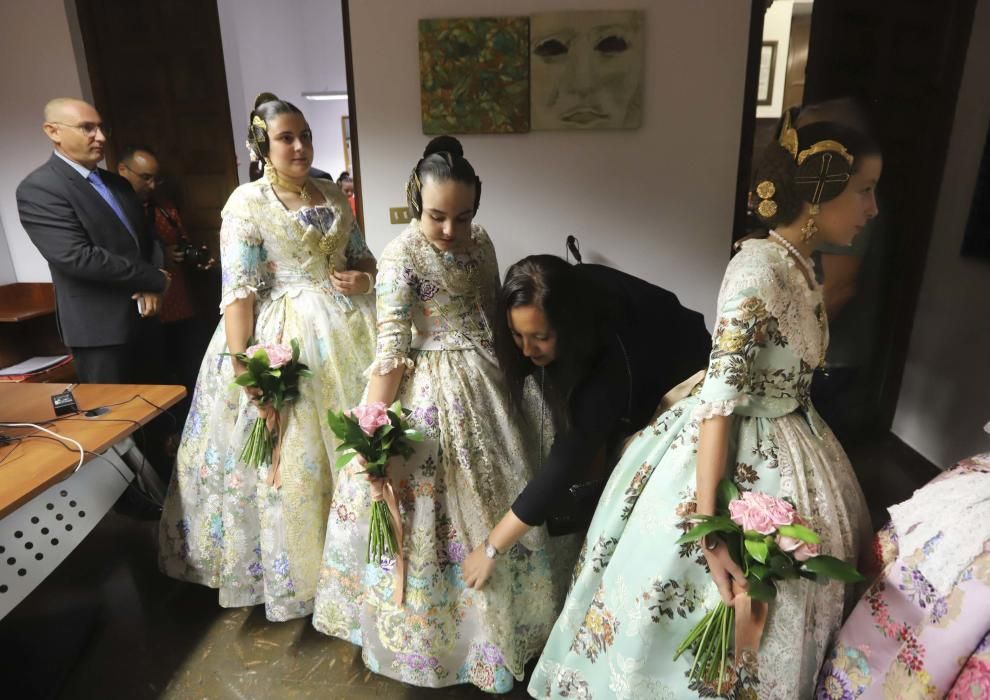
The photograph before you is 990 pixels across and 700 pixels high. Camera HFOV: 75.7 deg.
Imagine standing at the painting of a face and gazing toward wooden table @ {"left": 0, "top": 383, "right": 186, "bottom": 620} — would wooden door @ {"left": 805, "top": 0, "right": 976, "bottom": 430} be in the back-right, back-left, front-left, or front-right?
back-left

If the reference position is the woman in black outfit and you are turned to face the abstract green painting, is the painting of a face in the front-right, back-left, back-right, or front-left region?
front-right

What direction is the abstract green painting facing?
toward the camera

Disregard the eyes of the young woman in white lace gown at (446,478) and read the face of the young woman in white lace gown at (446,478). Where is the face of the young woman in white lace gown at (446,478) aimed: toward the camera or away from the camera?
toward the camera

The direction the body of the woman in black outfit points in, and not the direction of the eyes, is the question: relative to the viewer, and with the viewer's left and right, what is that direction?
facing the viewer and to the left of the viewer

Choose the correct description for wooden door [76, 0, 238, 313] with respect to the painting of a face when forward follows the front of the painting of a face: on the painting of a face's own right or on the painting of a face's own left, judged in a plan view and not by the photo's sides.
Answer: on the painting of a face's own right

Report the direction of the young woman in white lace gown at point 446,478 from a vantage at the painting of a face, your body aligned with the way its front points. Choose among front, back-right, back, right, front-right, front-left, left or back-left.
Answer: front

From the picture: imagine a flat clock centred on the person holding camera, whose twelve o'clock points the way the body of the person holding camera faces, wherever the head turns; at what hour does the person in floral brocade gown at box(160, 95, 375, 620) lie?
The person in floral brocade gown is roughly at 1 o'clock from the person holding camera.

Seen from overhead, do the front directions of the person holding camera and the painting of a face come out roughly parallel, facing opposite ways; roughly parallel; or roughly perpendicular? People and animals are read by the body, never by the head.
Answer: roughly perpendicular

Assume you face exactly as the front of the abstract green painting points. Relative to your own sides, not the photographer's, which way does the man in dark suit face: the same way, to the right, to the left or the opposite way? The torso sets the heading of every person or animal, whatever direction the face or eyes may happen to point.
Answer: to the left

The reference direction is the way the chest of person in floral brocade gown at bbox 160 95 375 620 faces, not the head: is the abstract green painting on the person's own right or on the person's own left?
on the person's own left

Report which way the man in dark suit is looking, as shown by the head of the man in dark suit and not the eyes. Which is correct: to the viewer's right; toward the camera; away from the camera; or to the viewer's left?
to the viewer's right

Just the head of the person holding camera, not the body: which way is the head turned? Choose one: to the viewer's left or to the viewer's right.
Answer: to the viewer's right

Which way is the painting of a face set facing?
toward the camera

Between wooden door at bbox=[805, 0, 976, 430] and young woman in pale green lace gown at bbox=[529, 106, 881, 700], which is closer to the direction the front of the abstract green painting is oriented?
the young woman in pale green lace gown

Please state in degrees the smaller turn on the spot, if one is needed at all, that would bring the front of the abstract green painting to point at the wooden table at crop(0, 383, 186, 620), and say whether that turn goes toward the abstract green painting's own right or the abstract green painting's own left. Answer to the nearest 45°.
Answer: approximately 45° to the abstract green painting's own right

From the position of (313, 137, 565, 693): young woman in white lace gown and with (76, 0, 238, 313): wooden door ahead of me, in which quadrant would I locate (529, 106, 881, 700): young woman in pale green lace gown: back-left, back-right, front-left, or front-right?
back-right
